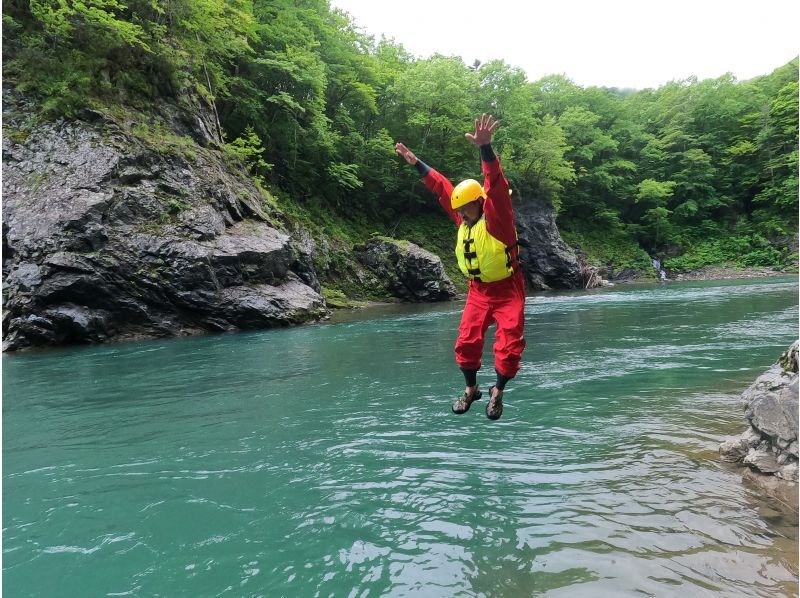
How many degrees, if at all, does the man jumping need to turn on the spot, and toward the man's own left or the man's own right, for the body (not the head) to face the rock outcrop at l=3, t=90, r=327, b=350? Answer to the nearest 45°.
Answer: approximately 90° to the man's own right

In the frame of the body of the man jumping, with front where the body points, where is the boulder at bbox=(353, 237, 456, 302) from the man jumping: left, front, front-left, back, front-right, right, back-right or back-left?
back-right

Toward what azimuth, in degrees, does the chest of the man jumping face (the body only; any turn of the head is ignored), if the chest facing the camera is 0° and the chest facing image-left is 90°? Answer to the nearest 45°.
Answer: approximately 45°

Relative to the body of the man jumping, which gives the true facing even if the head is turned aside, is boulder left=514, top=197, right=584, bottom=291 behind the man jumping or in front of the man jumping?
behind
